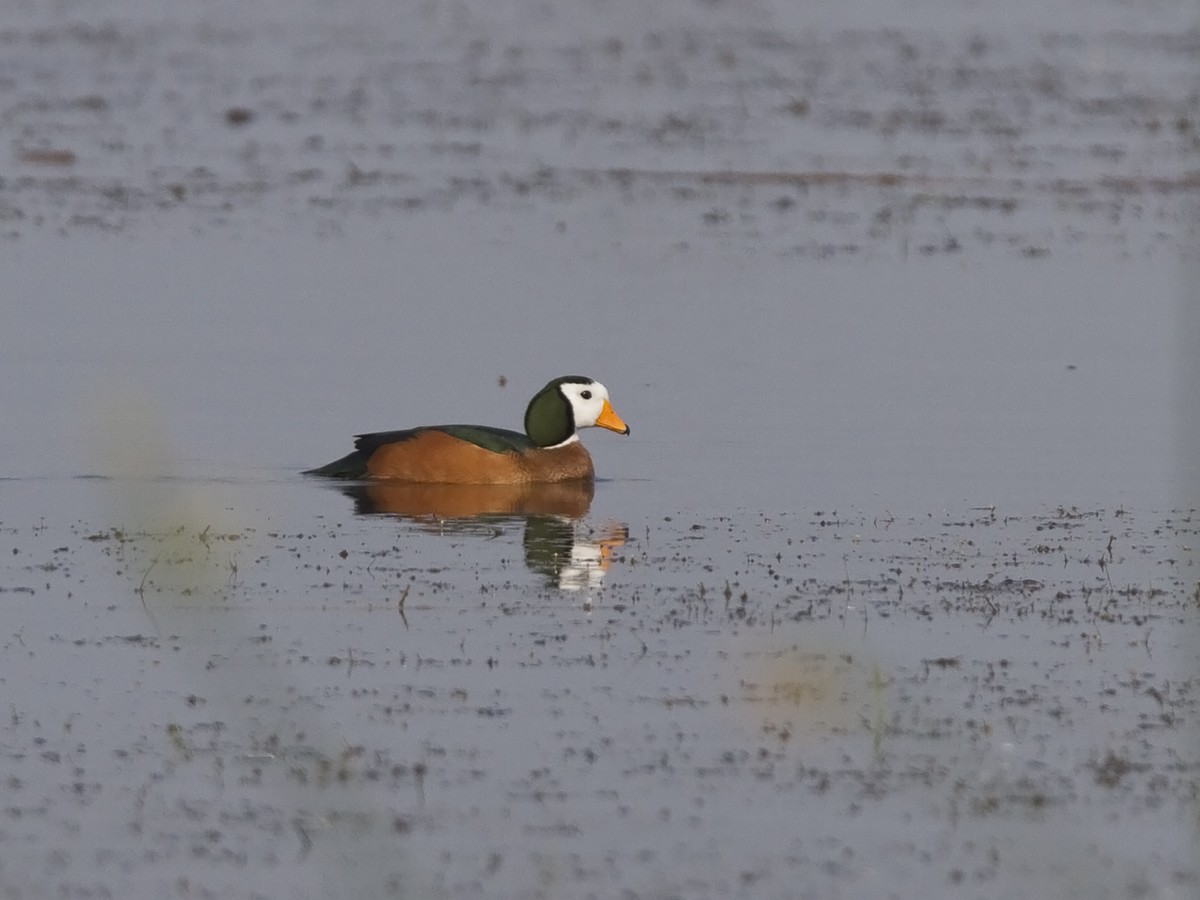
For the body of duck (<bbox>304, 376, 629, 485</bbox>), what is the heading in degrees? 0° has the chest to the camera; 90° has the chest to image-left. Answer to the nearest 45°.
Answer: approximately 270°
